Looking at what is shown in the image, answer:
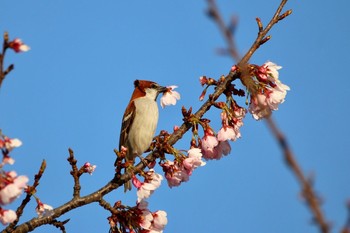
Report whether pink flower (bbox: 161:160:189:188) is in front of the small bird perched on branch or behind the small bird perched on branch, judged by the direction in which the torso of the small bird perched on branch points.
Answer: in front

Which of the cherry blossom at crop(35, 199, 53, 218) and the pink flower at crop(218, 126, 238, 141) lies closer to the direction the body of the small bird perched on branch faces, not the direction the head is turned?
the pink flower

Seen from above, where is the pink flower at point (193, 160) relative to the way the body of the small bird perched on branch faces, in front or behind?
in front

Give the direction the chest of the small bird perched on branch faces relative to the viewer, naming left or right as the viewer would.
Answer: facing the viewer and to the right of the viewer

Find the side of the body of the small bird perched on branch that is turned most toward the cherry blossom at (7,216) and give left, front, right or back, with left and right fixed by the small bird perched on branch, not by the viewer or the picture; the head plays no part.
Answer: right
